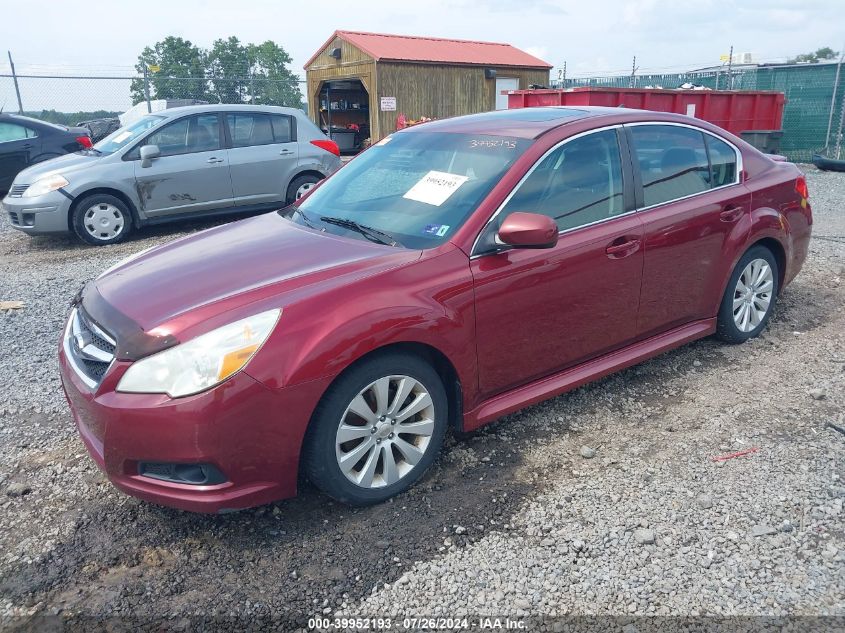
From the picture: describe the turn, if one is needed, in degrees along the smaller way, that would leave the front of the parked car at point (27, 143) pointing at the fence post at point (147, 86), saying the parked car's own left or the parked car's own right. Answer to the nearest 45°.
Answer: approximately 135° to the parked car's own right

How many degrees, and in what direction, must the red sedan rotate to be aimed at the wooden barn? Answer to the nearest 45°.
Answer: approximately 135° to its right

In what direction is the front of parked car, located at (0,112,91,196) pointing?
to the viewer's left

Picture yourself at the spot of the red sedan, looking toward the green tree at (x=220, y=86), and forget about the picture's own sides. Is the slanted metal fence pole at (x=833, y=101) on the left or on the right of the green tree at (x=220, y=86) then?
right

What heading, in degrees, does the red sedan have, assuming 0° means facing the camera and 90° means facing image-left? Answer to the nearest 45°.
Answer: approximately 45°

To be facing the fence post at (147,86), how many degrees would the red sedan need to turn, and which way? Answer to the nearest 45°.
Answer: approximately 90° to its right

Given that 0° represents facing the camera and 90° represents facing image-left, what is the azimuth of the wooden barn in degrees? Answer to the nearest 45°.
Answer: approximately 45°

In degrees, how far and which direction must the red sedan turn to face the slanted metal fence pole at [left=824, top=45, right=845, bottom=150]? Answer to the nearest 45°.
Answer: approximately 180°
